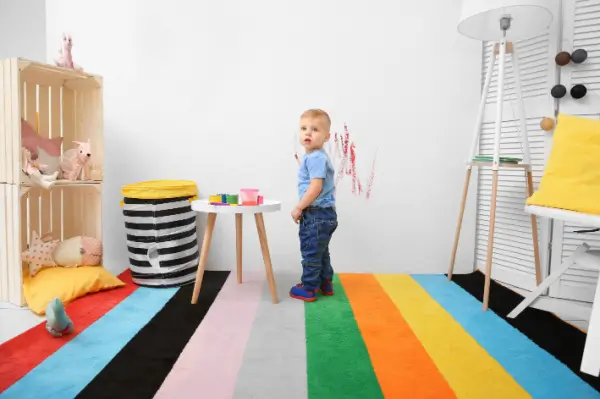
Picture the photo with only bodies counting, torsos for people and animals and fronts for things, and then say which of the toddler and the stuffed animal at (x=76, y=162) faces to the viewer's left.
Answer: the toddler

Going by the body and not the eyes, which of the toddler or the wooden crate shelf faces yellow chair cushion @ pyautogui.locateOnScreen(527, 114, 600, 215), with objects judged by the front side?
the wooden crate shelf

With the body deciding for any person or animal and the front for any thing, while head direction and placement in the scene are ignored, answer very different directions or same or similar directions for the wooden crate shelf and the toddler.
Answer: very different directions

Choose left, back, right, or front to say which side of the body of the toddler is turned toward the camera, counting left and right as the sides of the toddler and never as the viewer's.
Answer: left

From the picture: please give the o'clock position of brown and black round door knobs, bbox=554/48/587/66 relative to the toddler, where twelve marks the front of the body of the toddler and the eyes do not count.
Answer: The brown and black round door knobs is roughly at 6 o'clock from the toddler.

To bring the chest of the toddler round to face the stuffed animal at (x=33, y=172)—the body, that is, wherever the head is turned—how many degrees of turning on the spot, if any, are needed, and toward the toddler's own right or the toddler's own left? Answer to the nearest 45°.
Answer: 0° — they already face it

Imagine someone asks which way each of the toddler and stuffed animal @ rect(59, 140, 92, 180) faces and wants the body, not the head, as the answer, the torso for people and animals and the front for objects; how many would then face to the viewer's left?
1

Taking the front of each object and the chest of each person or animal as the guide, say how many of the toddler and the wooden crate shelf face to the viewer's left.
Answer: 1

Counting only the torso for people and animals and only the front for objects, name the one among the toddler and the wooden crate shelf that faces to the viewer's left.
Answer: the toddler
